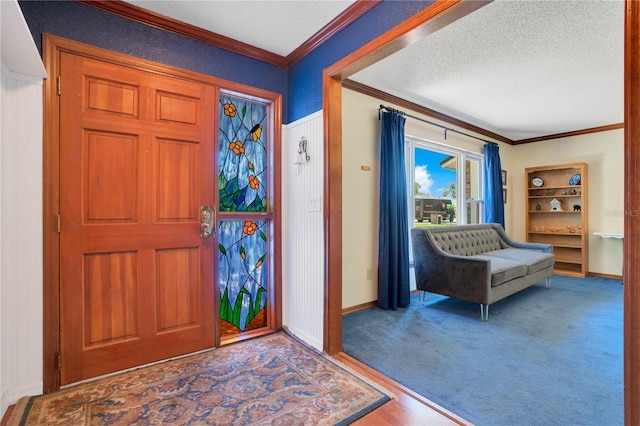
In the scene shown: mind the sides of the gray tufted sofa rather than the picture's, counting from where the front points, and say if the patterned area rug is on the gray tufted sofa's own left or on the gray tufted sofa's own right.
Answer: on the gray tufted sofa's own right

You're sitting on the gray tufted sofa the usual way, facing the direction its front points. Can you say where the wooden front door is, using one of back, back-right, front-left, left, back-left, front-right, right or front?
right

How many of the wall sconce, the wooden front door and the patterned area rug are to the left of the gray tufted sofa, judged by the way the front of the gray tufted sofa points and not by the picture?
0

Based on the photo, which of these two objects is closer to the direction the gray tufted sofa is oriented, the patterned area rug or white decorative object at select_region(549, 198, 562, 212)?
the patterned area rug

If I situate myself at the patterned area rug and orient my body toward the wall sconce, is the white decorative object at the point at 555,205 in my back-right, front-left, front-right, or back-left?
front-right

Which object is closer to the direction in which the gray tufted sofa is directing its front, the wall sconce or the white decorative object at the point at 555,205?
the wall sconce

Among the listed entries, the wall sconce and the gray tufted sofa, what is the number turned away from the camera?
0

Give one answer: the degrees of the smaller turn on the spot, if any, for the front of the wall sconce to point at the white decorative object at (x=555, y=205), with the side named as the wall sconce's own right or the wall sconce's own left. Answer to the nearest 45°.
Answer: approximately 180°

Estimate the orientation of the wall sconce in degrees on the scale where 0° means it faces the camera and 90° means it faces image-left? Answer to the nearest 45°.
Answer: approximately 45°

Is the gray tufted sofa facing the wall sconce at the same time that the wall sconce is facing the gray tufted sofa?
no

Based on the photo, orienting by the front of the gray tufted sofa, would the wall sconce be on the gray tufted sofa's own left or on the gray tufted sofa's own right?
on the gray tufted sofa's own right

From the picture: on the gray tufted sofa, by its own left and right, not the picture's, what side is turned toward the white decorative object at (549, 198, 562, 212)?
left
